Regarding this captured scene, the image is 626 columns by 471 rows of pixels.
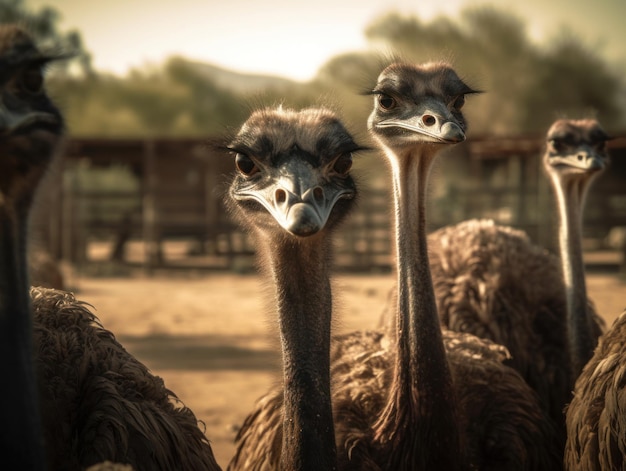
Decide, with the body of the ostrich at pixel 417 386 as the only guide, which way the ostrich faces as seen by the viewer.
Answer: toward the camera

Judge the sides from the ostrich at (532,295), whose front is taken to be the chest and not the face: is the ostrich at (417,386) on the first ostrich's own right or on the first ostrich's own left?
on the first ostrich's own right

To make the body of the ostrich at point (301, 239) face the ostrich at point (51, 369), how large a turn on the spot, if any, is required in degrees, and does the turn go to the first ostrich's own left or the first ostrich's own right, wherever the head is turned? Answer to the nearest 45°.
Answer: approximately 90° to the first ostrich's own right

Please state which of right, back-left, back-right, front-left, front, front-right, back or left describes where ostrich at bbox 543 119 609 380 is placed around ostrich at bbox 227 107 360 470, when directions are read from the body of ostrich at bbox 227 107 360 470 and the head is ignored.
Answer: back-left

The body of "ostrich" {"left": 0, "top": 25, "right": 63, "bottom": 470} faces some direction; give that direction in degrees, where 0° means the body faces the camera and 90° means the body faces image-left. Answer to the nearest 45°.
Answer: approximately 0°

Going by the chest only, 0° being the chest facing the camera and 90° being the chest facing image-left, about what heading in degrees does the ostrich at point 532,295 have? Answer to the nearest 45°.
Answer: approximately 315°

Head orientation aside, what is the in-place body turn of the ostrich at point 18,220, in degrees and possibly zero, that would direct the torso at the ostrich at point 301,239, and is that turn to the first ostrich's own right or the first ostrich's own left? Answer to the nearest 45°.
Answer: approximately 135° to the first ostrich's own left

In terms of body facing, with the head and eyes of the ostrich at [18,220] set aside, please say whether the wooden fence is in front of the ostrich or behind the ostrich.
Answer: behind

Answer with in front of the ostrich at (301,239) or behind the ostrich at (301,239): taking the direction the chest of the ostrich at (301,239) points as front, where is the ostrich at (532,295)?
behind

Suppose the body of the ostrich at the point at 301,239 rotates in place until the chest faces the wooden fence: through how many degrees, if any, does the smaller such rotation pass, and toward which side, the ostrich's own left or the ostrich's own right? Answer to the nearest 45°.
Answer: approximately 180°

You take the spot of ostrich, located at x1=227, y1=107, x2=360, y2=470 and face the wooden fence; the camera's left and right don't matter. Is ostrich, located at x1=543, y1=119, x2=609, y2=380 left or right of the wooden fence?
right

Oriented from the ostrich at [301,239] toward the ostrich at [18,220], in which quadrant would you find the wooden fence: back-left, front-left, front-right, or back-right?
back-right
